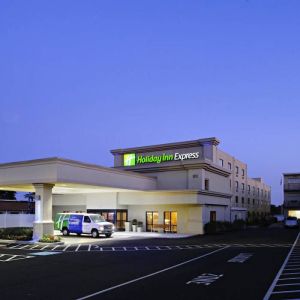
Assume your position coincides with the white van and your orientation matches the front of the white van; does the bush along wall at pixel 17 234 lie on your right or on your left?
on your right

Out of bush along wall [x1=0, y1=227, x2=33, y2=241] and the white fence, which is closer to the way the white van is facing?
the bush along wall

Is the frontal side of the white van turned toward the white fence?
no

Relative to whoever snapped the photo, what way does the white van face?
facing the viewer and to the right of the viewer

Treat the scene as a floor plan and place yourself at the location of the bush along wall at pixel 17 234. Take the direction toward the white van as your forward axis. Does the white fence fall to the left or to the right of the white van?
left
